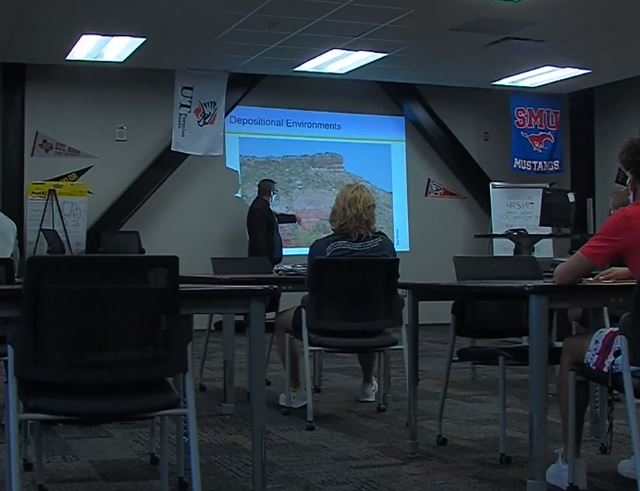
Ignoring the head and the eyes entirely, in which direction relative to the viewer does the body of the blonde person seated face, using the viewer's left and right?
facing away from the viewer

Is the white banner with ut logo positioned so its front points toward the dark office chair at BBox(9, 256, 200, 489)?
yes

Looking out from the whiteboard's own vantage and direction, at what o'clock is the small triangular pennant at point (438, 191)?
The small triangular pennant is roughly at 3 o'clock from the whiteboard.

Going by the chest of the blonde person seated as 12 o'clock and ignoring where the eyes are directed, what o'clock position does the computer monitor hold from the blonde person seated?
The computer monitor is roughly at 1 o'clock from the blonde person seated.

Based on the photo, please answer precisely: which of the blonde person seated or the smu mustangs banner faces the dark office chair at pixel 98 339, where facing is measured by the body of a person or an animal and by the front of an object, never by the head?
the smu mustangs banner

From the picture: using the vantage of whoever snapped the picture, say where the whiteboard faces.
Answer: facing the viewer

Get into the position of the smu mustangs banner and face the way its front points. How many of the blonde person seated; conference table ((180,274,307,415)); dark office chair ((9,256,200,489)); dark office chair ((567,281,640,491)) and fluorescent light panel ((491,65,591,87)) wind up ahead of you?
5

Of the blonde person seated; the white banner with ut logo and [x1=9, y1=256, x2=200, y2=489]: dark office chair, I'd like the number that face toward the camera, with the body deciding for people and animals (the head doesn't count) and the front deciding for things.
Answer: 1

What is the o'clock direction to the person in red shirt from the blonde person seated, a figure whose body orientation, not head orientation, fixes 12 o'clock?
The person in red shirt is roughly at 5 o'clock from the blonde person seated.

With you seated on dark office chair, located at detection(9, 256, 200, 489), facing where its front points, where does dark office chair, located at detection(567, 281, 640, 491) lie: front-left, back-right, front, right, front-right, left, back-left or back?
right

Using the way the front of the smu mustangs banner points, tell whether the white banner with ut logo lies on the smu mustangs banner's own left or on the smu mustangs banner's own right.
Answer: on the smu mustangs banner's own right

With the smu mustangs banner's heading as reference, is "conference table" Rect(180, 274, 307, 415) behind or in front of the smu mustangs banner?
in front

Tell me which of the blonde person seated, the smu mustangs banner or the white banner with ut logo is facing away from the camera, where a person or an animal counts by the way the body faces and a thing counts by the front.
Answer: the blonde person seated

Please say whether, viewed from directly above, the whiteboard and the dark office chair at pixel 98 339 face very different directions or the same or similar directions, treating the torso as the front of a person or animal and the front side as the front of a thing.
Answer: very different directions

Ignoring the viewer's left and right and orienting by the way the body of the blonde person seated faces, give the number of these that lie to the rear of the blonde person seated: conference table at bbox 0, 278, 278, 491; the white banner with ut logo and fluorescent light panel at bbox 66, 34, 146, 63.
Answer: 1

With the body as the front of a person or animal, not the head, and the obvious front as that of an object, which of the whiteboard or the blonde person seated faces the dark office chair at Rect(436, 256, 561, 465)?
the whiteboard

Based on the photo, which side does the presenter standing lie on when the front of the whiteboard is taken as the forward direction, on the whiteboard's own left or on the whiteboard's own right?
on the whiteboard's own right

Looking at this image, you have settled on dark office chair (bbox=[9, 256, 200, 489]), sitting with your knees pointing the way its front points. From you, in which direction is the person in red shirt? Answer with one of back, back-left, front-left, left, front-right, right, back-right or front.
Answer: right

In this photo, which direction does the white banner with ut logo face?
toward the camera

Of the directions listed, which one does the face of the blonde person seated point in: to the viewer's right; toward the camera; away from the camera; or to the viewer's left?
away from the camera

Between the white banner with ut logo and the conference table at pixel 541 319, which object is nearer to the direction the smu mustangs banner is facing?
the conference table

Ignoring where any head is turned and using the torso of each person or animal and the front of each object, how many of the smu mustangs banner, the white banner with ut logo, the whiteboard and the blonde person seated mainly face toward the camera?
3

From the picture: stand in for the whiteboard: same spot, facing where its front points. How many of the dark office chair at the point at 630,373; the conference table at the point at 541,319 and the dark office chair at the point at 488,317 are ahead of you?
3

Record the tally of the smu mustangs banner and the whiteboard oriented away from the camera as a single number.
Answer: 0
